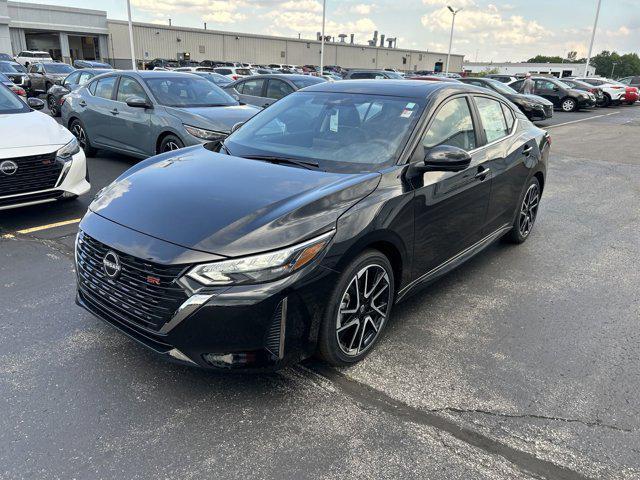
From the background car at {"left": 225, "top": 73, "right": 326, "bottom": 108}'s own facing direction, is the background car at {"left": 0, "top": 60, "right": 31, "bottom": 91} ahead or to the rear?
to the rear

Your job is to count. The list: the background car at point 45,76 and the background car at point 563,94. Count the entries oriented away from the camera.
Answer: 0

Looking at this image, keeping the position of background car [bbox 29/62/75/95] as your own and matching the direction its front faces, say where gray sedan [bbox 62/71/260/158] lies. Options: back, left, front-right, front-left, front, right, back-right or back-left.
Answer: front-right

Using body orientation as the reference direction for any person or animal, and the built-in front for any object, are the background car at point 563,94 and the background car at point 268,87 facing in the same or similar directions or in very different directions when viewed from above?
same or similar directions

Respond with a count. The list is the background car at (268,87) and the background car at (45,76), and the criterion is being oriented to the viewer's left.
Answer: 0

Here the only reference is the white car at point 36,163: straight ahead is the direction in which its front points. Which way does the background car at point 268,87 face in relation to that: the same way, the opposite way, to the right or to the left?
the same way

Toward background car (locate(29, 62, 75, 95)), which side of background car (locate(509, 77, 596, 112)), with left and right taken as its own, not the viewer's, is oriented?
back

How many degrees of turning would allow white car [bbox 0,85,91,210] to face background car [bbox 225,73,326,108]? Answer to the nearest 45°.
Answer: approximately 90° to its left

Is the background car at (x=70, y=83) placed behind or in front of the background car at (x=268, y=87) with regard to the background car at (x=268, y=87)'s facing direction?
behind

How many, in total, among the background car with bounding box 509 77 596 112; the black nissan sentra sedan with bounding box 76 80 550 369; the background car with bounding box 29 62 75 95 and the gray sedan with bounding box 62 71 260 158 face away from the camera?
0

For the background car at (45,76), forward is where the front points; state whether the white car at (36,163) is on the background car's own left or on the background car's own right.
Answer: on the background car's own right

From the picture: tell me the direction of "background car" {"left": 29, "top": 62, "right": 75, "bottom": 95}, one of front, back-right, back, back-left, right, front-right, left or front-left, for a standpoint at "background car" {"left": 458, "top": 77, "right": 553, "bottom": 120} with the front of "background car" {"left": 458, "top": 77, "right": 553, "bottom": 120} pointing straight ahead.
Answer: back-right

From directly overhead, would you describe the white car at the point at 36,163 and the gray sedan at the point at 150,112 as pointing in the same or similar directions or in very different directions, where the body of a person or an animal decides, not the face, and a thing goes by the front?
same or similar directions

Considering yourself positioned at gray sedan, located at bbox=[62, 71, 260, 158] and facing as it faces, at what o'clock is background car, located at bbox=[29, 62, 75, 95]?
The background car is roughly at 7 o'clock from the gray sedan.

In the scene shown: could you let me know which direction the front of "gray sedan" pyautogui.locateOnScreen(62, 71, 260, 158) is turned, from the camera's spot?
facing the viewer and to the right of the viewer
